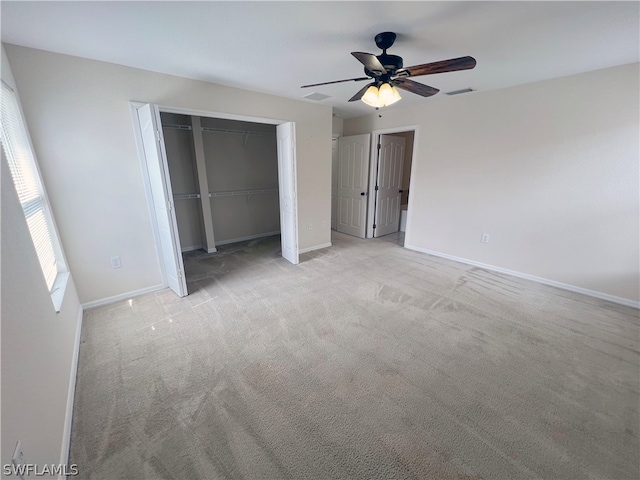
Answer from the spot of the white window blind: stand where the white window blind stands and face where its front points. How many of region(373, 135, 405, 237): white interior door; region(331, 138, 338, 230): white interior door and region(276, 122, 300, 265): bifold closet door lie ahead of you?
3

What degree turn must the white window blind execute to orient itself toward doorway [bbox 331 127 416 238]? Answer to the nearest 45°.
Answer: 0° — it already faces it

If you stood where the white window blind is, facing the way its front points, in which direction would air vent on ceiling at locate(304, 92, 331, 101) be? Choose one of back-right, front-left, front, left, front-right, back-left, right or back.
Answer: front

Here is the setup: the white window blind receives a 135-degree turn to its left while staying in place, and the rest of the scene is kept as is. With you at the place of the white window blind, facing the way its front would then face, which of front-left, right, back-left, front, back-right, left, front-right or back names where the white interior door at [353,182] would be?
back-right

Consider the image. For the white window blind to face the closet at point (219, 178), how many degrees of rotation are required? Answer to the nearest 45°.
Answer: approximately 45° to its left

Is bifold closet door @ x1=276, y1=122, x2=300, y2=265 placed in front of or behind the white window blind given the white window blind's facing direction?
in front

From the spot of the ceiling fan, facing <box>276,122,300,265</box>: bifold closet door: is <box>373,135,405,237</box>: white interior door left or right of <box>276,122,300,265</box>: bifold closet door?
right

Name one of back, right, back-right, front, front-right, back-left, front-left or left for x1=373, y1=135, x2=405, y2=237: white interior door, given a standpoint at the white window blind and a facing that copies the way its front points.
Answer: front

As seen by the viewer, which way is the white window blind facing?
to the viewer's right

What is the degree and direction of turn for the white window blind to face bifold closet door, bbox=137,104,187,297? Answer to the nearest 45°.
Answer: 0° — it already faces it

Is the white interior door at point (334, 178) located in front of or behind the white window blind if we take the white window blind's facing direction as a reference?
in front
